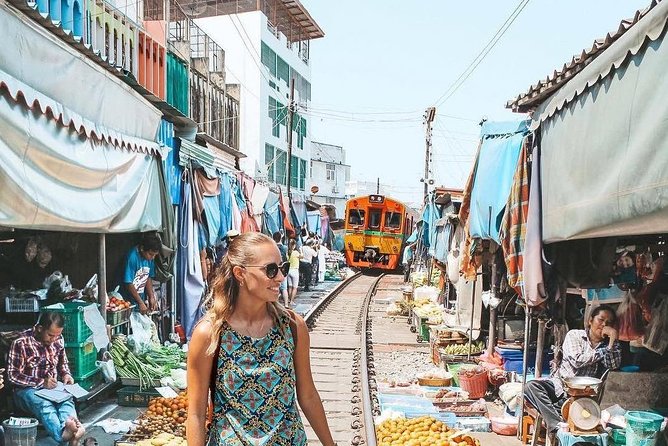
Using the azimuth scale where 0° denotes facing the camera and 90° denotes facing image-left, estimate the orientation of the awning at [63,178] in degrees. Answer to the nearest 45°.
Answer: approximately 315°

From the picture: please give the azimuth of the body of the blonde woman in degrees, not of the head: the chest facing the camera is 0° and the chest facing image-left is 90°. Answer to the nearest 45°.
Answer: approximately 0°

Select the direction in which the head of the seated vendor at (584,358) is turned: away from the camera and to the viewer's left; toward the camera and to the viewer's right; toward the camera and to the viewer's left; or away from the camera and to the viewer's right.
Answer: toward the camera and to the viewer's left

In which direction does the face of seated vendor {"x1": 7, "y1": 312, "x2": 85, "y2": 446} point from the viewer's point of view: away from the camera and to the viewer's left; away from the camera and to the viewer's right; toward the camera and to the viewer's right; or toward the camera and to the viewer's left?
toward the camera and to the viewer's right

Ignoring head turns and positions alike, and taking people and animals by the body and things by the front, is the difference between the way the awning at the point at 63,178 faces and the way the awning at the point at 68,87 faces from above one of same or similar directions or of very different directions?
same or similar directions

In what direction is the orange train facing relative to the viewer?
toward the camera

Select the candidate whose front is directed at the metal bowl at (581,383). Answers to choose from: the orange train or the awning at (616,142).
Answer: the orange train

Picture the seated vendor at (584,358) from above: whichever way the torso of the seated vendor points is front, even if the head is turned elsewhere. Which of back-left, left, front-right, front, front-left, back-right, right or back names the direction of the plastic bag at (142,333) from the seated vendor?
front-right

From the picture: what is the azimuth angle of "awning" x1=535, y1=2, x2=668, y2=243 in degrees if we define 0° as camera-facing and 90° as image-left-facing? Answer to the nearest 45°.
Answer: approximately 45°

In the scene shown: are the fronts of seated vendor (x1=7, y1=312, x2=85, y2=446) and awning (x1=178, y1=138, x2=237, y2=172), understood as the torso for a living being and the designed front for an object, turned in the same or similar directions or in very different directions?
same or similar directions

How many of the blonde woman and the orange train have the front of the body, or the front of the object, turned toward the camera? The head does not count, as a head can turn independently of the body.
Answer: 2

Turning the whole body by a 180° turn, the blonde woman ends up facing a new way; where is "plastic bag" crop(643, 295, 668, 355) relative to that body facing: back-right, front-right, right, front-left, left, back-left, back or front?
front-right
